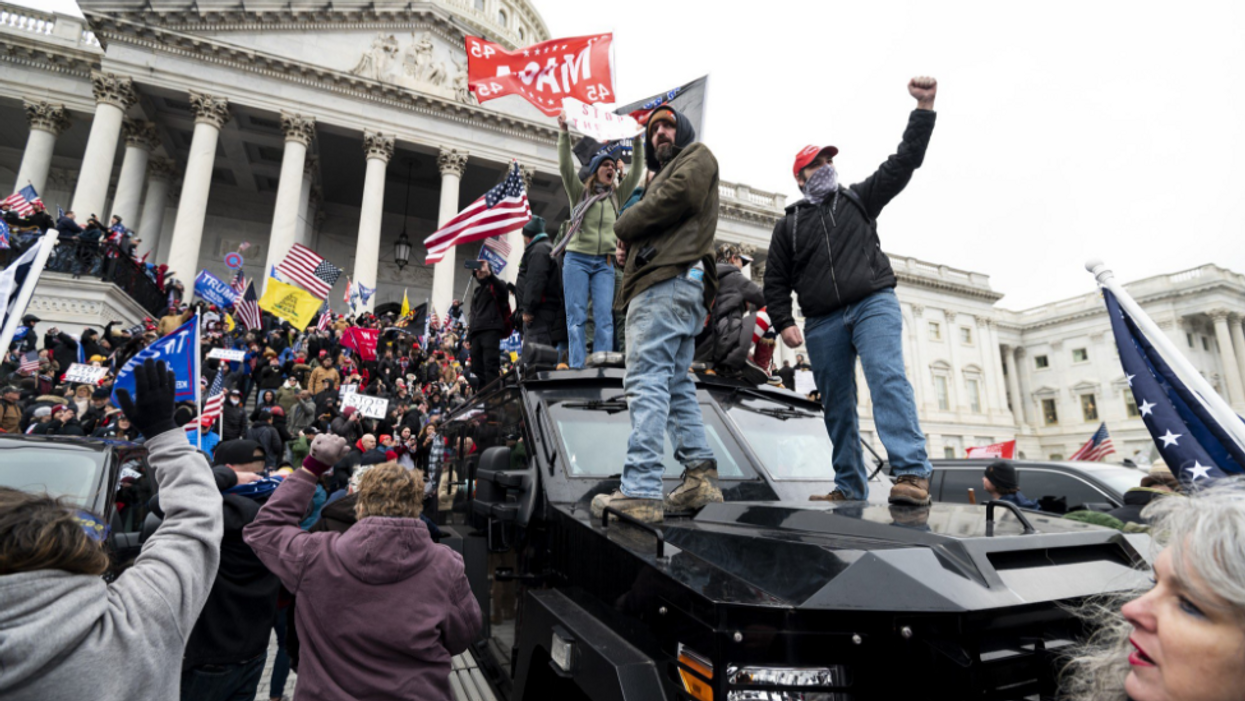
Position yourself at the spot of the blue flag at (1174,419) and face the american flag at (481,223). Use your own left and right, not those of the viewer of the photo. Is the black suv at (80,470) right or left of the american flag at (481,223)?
left

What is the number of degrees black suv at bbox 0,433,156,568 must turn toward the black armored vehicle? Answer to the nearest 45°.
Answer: approximately 45° to its left

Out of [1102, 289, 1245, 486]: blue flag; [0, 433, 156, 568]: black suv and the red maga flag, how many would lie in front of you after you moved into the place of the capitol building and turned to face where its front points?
3

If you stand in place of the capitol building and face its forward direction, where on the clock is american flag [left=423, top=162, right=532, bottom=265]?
The american flag is roughly at 12 o'clock from the capitol building.

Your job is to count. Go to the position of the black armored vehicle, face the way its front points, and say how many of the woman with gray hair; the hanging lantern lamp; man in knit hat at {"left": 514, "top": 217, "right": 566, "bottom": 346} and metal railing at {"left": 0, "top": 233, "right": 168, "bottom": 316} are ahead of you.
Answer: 1

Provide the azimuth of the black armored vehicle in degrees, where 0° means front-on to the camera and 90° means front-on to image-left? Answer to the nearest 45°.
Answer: approximately 315°

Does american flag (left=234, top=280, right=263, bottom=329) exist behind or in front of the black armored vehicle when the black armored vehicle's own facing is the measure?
behind

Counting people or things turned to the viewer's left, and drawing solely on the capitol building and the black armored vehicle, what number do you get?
0
